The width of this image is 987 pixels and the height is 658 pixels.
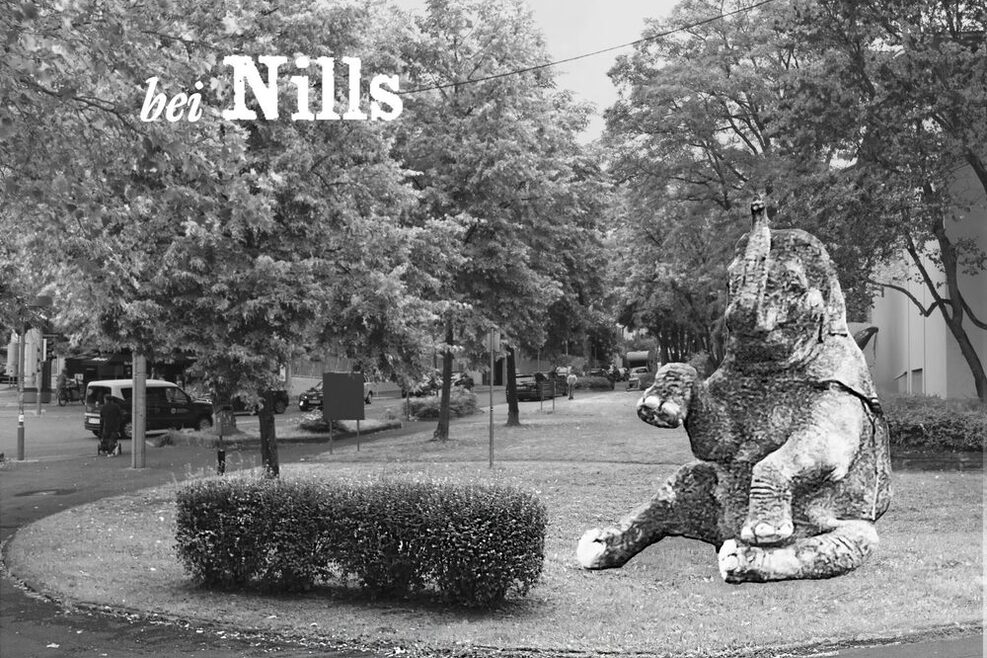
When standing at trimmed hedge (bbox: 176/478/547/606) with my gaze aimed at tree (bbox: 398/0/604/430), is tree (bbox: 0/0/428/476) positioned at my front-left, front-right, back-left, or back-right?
front-left

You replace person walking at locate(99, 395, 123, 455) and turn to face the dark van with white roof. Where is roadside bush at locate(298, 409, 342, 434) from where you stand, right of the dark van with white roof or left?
right

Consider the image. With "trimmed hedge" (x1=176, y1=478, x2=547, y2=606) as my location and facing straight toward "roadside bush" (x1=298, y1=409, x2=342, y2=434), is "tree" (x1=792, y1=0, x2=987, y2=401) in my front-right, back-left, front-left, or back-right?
front-right

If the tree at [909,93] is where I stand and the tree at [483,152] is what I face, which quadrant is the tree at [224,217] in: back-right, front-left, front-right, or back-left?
front-left

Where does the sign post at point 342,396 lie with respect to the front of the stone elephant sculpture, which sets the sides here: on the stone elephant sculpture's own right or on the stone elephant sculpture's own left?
on the stone elephant sculpture's own right

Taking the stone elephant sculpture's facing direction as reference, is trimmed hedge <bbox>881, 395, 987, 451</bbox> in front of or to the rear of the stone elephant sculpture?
to the rear

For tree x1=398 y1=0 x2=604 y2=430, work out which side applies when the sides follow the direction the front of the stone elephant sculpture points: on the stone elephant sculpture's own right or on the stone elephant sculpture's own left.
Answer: on the stone elephant sculpture's own right

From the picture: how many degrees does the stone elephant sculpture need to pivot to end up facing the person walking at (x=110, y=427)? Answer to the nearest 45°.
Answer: approximately 90° to its right

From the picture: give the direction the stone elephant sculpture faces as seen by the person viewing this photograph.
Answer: facing the viewer and to the left of the viewer

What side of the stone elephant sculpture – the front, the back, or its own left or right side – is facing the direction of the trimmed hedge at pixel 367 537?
right

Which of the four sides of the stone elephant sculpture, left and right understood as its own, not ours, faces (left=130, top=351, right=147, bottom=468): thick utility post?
right
